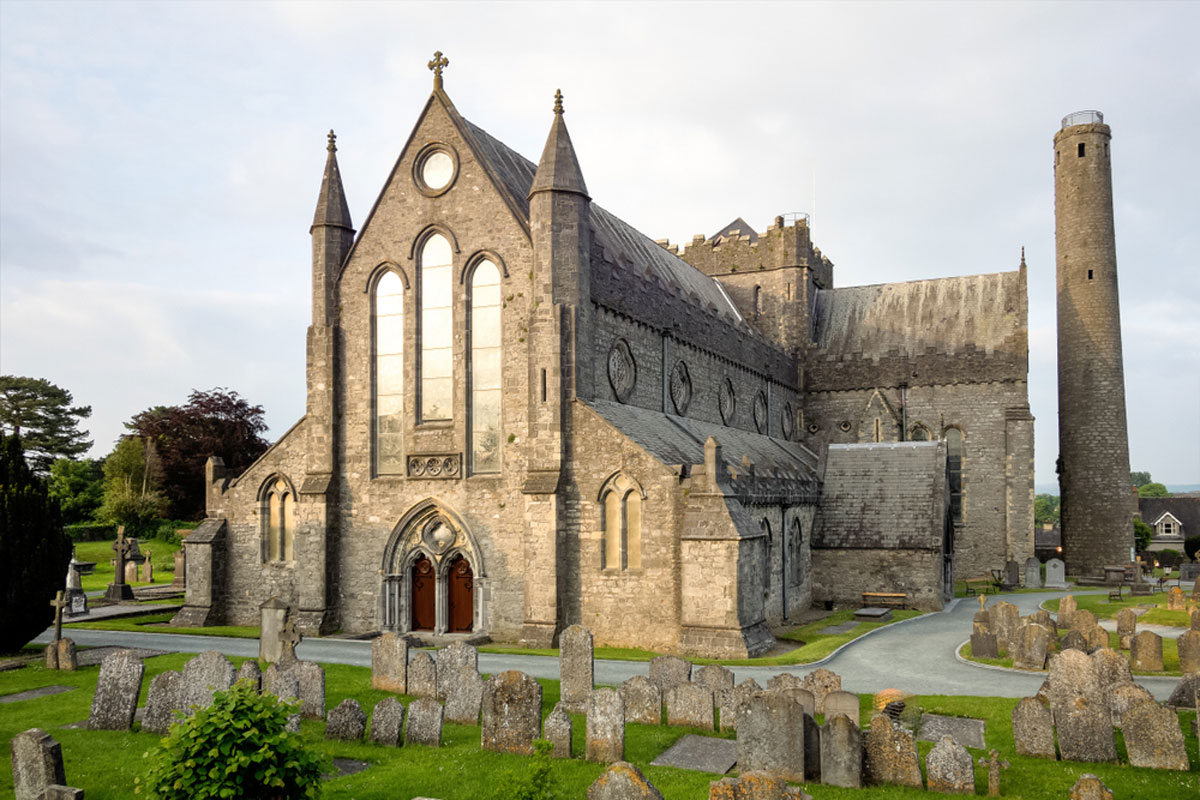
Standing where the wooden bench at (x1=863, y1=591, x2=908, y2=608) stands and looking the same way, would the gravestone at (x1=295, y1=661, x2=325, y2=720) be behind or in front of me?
in front

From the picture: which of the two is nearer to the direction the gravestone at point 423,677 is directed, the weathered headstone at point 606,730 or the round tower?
the weathered headstone

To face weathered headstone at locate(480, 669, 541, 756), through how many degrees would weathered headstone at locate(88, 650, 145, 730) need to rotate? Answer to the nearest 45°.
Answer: approximately 45° to its left

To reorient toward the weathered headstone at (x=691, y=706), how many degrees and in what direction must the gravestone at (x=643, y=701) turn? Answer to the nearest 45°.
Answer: approximately 45° to its left

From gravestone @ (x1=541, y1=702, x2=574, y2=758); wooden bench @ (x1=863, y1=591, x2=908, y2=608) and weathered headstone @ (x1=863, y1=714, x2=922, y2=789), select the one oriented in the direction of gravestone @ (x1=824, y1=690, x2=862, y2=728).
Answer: the wooden bench

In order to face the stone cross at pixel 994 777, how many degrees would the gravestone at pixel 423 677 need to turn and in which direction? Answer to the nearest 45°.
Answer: approximately 45° to its left

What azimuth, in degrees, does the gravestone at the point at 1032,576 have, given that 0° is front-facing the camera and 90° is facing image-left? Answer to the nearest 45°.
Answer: approximately 0°

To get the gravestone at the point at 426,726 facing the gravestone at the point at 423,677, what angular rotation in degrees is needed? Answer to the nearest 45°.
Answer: approximately 180°

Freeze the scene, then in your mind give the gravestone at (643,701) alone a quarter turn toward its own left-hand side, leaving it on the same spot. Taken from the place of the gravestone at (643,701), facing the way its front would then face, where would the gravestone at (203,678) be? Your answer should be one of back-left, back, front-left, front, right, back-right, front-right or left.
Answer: back

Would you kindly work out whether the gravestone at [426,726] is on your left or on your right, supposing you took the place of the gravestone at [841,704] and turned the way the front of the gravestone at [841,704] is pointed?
on your right
